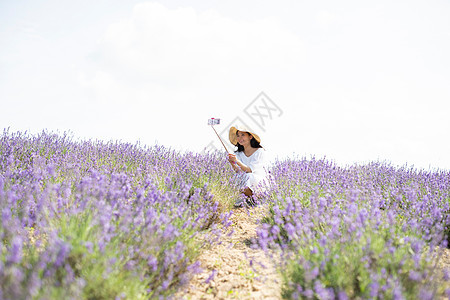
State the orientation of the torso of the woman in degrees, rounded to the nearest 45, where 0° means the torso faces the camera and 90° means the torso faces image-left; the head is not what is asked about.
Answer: approximately 45°

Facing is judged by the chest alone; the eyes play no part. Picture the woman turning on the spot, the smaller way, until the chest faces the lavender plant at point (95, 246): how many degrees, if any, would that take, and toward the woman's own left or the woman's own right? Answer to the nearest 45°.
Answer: approximately 45° to the woman's own left
